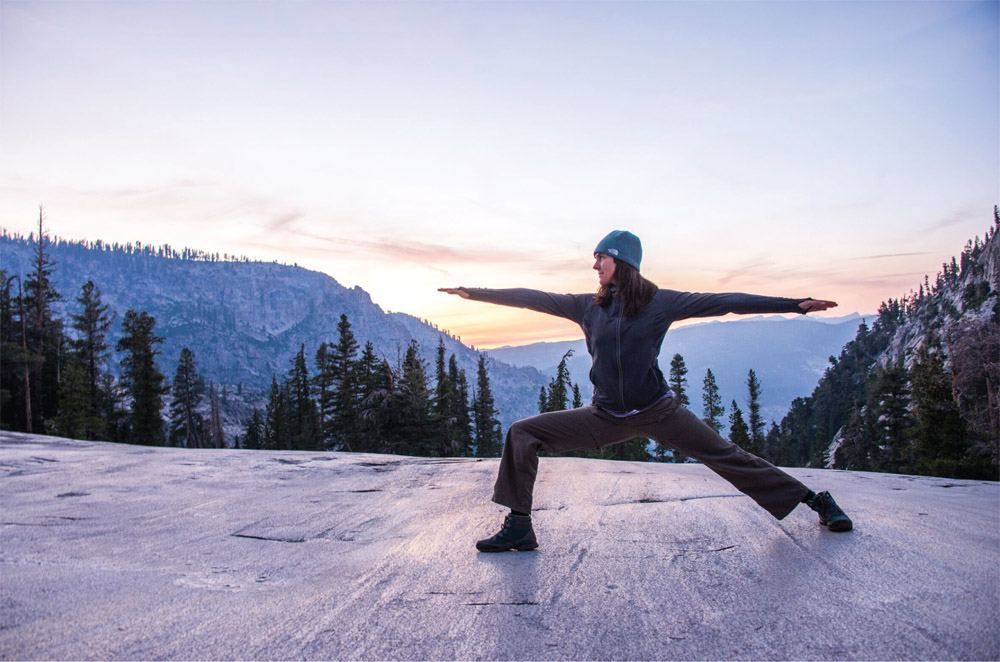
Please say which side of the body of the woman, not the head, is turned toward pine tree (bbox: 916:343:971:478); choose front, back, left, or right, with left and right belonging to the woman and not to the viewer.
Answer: back

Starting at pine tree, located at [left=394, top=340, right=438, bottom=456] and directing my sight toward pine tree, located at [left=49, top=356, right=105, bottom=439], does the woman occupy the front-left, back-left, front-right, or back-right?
back-left

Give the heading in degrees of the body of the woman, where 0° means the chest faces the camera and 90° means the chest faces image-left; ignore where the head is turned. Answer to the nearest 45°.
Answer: approximately 0°

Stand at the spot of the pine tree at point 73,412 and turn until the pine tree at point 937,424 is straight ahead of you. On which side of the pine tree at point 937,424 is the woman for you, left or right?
right

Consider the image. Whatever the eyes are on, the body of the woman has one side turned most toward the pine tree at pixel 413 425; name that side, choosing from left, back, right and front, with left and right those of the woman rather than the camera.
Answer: back

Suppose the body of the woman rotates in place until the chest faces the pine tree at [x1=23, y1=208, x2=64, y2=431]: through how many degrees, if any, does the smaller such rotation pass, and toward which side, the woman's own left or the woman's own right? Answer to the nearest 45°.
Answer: approximately 135° to the woman's own right

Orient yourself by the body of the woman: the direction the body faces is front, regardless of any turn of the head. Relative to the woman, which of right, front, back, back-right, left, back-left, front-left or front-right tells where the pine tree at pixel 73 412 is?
back-right
